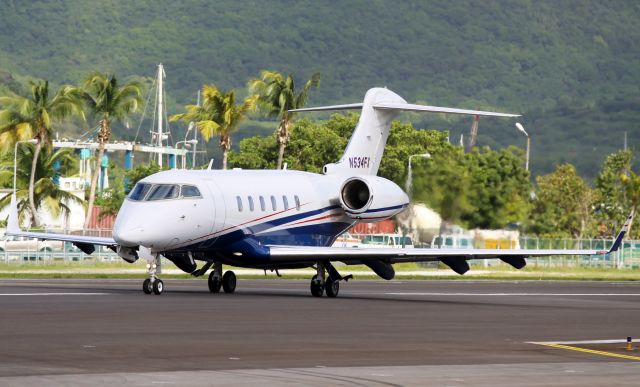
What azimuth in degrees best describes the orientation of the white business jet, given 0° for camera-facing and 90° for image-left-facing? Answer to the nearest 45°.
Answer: approximately 45°
